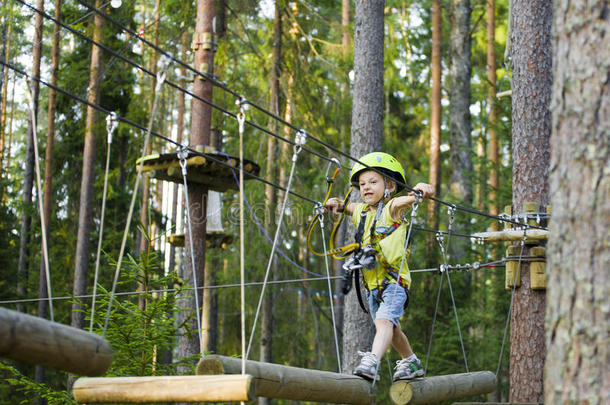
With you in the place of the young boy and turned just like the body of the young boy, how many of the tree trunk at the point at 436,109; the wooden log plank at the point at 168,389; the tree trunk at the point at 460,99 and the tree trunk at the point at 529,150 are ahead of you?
1

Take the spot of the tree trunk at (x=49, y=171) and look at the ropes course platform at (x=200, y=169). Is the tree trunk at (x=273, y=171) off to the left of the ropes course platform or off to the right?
left

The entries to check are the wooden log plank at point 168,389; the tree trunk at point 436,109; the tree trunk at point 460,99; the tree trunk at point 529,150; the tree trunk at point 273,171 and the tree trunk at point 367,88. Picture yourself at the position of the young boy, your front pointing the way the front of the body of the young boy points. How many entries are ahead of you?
1

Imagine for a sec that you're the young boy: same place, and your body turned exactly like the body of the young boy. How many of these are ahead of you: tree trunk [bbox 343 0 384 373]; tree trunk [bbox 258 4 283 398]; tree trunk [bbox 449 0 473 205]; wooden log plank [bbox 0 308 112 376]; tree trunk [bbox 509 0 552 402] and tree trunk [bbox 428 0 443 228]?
1

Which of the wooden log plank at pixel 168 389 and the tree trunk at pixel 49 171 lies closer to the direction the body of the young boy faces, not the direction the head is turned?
the wooden log plank

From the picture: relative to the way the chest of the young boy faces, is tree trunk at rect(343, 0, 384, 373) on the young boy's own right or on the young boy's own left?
on the young boy's own right

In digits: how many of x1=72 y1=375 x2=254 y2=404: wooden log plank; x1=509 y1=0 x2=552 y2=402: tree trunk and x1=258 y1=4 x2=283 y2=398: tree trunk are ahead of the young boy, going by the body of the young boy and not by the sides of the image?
1

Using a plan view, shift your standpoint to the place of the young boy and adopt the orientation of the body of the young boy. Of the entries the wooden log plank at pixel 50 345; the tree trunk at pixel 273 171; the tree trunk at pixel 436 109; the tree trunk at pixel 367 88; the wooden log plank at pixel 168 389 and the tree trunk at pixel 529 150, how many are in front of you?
2

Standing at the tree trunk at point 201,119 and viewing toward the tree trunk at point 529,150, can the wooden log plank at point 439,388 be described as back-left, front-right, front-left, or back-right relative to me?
front-right

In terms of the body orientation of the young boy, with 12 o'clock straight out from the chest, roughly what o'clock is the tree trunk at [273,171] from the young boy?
The tree trunk is roughly at 4 o'clock from the young boy.

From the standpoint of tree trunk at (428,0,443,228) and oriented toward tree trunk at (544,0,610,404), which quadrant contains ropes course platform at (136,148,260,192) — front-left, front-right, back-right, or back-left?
front-right

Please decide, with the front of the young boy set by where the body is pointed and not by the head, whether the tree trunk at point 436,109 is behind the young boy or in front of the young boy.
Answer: behind

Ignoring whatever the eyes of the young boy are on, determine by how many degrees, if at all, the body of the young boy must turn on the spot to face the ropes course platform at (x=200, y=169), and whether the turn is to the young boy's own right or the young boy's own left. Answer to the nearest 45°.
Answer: approximately 90° to the young boy's own right

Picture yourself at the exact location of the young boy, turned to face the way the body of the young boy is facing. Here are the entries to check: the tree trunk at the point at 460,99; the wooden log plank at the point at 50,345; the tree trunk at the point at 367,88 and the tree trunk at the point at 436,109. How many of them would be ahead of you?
1

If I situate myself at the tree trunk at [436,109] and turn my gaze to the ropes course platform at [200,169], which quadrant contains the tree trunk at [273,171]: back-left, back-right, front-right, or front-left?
front-right

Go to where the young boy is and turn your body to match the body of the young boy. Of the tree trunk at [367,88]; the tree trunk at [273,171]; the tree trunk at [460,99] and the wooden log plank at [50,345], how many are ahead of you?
1

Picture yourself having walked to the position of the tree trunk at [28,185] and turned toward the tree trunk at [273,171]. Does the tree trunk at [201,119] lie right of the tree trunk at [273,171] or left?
right

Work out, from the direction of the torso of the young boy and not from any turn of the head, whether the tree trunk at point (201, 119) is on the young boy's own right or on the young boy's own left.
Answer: on the young boy's own right

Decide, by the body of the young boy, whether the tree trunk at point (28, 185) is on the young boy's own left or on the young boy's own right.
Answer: on the young boy's own right

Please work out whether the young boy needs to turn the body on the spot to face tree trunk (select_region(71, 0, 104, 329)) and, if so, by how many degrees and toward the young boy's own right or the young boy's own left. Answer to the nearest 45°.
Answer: approximately 90° to the young boy's own right
